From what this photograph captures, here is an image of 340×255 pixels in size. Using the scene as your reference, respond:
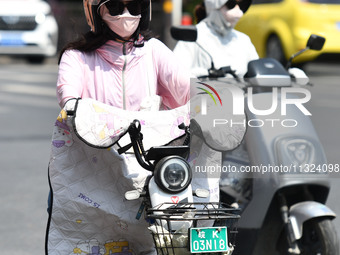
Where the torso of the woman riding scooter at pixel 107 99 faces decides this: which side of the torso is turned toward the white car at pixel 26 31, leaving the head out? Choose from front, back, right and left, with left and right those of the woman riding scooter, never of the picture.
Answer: back

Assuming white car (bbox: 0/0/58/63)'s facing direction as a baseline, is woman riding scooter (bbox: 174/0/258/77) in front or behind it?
in front

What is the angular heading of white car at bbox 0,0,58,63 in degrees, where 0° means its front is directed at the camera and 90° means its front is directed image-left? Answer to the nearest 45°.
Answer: approximately 0°

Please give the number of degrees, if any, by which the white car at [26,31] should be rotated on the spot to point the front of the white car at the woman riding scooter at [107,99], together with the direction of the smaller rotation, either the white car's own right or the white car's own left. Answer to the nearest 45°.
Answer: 0° — it already faces them

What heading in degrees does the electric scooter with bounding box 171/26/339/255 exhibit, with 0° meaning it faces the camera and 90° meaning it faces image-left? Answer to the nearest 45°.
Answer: approximately 315°

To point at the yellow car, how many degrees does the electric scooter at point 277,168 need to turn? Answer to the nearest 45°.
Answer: approximately 135° to its left

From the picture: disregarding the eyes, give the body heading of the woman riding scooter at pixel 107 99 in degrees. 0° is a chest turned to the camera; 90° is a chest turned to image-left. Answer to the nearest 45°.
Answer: approximately 0°

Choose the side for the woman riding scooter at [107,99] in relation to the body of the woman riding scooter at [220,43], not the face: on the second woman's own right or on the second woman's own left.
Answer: on the second woman's own right
